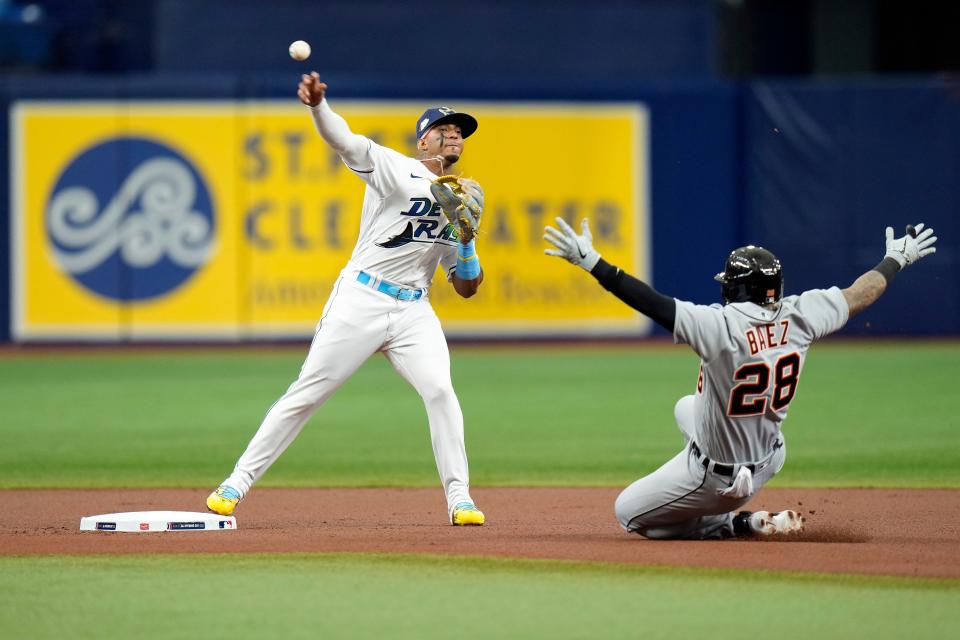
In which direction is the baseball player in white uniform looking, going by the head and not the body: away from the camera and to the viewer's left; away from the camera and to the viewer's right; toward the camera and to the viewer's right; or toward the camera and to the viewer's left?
toward the camera and to the viewer's right

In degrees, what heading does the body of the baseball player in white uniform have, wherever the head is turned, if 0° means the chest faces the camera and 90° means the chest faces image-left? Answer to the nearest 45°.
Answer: approximately 315°
